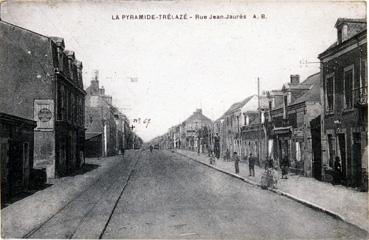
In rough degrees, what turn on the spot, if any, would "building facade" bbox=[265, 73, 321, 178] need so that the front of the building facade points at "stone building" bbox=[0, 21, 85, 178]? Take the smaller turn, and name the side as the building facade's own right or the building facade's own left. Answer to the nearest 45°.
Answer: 0° — it already faces it

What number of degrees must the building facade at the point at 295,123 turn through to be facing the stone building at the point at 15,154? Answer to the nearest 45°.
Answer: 0° — it already faces it

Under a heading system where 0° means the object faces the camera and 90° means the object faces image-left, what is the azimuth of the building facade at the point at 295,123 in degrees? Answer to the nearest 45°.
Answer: approximately 45°
